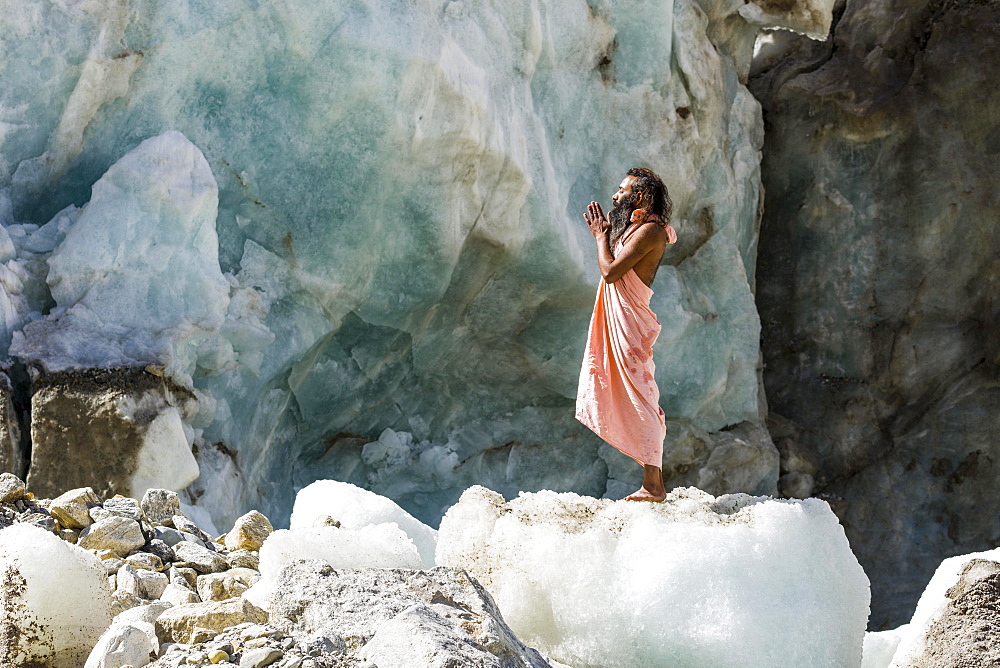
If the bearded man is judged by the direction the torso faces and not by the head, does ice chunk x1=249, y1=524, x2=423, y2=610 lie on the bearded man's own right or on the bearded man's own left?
on the bearded man's own left

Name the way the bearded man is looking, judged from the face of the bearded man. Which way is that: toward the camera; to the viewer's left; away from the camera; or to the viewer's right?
to the viewer's left

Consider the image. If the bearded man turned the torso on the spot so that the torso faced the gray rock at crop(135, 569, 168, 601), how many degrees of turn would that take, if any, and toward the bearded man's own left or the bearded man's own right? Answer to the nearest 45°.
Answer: approximately 45° to the bearded man's own left

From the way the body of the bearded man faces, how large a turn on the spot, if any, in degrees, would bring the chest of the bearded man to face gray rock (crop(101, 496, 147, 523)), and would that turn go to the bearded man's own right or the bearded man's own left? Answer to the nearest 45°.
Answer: approximately 45° to the bearded man's own left

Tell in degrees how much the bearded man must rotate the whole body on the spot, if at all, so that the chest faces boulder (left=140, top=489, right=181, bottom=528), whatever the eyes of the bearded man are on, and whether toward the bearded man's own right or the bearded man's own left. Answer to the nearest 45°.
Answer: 0° — they already face it

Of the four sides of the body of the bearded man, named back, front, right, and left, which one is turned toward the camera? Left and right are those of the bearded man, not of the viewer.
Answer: left

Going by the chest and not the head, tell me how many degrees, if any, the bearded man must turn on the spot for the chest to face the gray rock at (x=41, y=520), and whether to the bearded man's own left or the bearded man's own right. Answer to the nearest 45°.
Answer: approximately 45° to the bearded man's own left

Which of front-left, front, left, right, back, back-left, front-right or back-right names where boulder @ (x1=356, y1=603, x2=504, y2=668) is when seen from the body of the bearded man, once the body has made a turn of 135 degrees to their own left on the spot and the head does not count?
front-right

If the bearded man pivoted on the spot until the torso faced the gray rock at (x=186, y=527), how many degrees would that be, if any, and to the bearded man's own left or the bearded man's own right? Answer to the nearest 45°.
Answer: approximately 45° to the bearded man's own left

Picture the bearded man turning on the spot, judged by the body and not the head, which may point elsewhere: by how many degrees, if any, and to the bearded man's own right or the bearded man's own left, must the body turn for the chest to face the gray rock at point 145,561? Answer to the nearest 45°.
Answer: approximately 45° to the bearded man's own left
